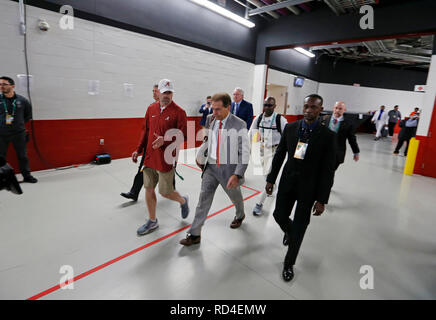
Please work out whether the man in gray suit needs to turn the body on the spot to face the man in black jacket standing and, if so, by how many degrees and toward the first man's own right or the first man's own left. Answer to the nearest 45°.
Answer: approximately 90° to the first man's own right

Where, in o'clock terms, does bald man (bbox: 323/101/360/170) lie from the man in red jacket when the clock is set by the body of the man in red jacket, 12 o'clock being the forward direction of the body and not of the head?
The bald man is roughly at 7 o'clock from the man in red jacket.

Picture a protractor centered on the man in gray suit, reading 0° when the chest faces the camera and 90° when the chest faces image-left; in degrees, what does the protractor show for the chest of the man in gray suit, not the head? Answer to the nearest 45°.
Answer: approximately 45°

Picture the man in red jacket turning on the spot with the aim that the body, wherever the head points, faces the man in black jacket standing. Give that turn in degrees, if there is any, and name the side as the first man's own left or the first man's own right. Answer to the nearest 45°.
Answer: approximately 90° to the first man's own right

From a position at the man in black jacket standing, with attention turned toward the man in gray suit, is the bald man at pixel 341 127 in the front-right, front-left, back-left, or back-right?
front-left

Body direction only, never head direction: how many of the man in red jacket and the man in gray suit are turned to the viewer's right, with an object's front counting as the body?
0

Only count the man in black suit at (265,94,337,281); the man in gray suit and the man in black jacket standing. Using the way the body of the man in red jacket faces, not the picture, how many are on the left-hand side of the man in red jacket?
2

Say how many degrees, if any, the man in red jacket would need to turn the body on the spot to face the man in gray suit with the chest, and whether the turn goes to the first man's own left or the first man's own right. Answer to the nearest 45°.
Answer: approximately 90° to the first man's own left

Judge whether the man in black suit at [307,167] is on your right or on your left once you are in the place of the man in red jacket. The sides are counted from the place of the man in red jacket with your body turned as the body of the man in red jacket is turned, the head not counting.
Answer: on your left

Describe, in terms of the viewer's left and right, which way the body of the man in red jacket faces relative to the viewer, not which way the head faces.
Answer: facing the viewer and to the left of the viewer

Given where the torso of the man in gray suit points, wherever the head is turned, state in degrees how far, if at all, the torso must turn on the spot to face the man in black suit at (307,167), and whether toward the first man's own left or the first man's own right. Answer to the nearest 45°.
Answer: approximately 90° to the first man's own left

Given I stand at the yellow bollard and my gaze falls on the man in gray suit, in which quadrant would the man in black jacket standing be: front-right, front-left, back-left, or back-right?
front-right

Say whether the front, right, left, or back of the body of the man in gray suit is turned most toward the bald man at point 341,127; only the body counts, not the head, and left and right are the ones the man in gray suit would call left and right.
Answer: back
